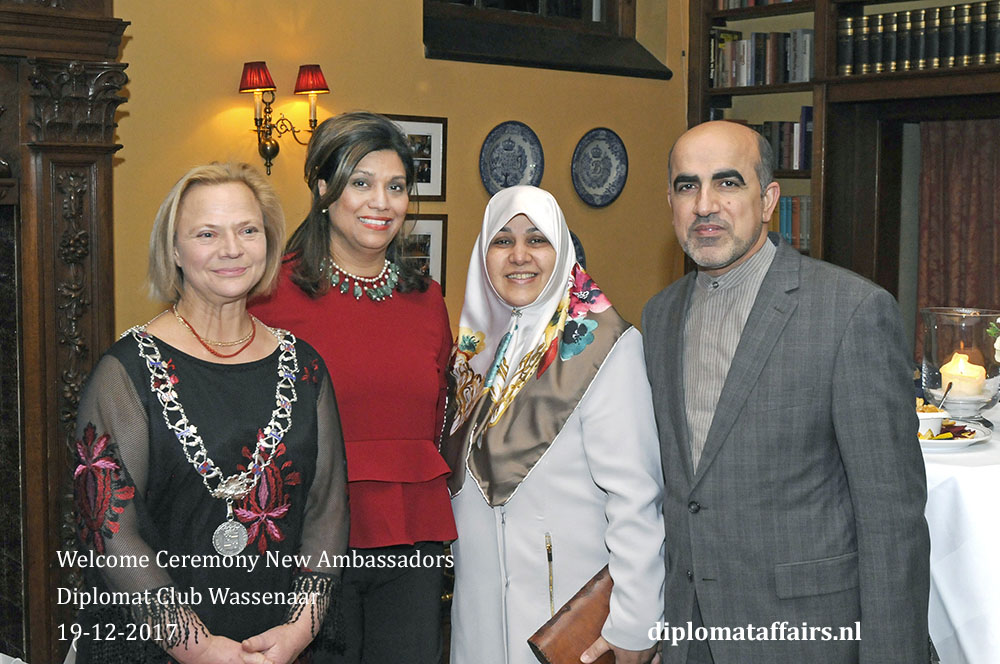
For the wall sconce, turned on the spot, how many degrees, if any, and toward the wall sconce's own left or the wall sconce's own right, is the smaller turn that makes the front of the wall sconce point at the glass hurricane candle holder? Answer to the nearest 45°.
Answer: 0° — it already faces it

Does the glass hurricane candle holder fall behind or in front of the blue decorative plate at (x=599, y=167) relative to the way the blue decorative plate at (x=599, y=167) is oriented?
in front

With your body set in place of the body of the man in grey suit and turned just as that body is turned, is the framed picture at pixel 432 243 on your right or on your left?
on your right

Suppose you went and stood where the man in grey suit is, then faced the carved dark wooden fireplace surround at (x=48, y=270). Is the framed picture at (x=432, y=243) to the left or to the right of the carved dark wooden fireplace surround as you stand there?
right

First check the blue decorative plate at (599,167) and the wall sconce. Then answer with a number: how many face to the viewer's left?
0

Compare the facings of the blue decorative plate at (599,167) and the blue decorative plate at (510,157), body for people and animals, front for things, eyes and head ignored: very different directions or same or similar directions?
same or similar directions

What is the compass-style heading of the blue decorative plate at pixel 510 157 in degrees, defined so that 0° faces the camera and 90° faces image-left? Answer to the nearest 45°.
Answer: approximately 315°

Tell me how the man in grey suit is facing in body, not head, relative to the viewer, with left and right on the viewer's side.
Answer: facing the viewer and to the left of the viewer

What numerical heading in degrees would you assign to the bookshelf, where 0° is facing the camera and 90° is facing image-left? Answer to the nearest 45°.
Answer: approximately 45°

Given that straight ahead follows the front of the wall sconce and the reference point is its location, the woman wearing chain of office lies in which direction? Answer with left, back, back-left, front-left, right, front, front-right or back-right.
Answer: front-right
